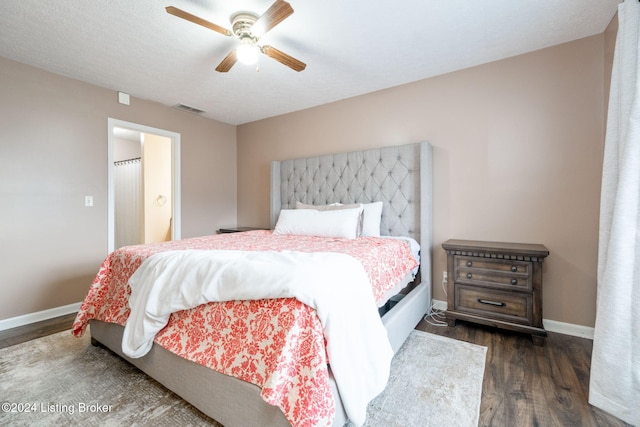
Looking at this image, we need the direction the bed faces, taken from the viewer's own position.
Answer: facing the viewer and to the left of the viewer

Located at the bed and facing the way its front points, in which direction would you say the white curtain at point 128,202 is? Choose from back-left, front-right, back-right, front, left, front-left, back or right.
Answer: right

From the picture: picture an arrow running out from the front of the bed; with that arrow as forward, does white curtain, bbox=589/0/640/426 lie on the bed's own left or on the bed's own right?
on the bed's own left

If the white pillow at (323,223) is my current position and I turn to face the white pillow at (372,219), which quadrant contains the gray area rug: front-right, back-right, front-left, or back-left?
back-right
